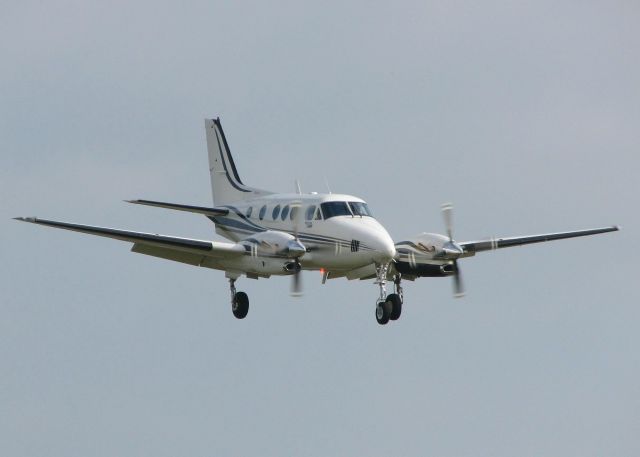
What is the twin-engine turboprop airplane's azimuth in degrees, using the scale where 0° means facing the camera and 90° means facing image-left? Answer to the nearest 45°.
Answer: approximately 315°
